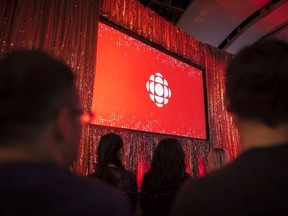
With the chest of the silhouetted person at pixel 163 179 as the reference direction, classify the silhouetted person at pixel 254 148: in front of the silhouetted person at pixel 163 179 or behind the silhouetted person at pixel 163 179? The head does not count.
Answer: behind

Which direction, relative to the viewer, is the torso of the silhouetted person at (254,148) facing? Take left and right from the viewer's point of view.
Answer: facing away from the viewer

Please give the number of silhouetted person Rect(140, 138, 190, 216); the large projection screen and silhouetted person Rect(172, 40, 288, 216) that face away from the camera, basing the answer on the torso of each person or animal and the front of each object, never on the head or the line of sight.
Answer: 2

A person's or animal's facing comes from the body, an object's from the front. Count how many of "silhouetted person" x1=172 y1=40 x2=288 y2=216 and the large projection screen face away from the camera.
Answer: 1

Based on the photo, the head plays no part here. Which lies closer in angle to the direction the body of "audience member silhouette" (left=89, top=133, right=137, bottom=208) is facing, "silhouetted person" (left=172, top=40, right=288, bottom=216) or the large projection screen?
the large projection screen

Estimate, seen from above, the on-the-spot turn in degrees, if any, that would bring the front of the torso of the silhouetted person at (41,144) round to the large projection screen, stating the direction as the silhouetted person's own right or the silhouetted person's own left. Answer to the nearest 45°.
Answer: approximately 45° to the silhouetted person's own left

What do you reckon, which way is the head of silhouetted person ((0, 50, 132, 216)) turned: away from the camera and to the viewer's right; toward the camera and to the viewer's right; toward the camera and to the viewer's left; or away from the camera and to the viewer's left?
away from the camera and to the viewer's right

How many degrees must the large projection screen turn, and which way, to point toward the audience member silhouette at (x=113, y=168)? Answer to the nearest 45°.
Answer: approximately 45° to its right

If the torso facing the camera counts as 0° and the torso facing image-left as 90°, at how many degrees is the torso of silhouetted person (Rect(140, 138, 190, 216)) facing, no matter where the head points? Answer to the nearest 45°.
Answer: approximately 180°

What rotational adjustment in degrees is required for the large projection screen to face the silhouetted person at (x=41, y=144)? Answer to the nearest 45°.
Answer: approximately 45° to its right

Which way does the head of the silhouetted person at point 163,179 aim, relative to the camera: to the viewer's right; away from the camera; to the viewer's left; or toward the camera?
away from the camera

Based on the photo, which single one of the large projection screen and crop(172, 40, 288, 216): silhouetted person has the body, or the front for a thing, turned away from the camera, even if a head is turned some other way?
the silhouetted person

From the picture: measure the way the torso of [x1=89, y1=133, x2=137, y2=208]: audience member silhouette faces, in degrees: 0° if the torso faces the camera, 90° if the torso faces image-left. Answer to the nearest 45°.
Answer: approximately 225°
